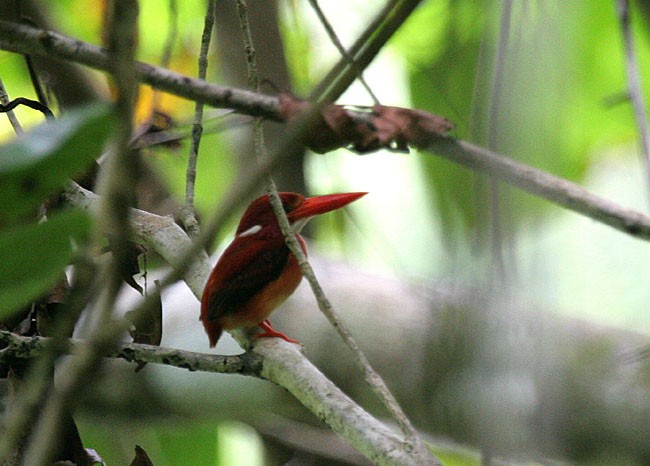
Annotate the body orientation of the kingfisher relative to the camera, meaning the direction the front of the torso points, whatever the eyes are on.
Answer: to the viewer's right
